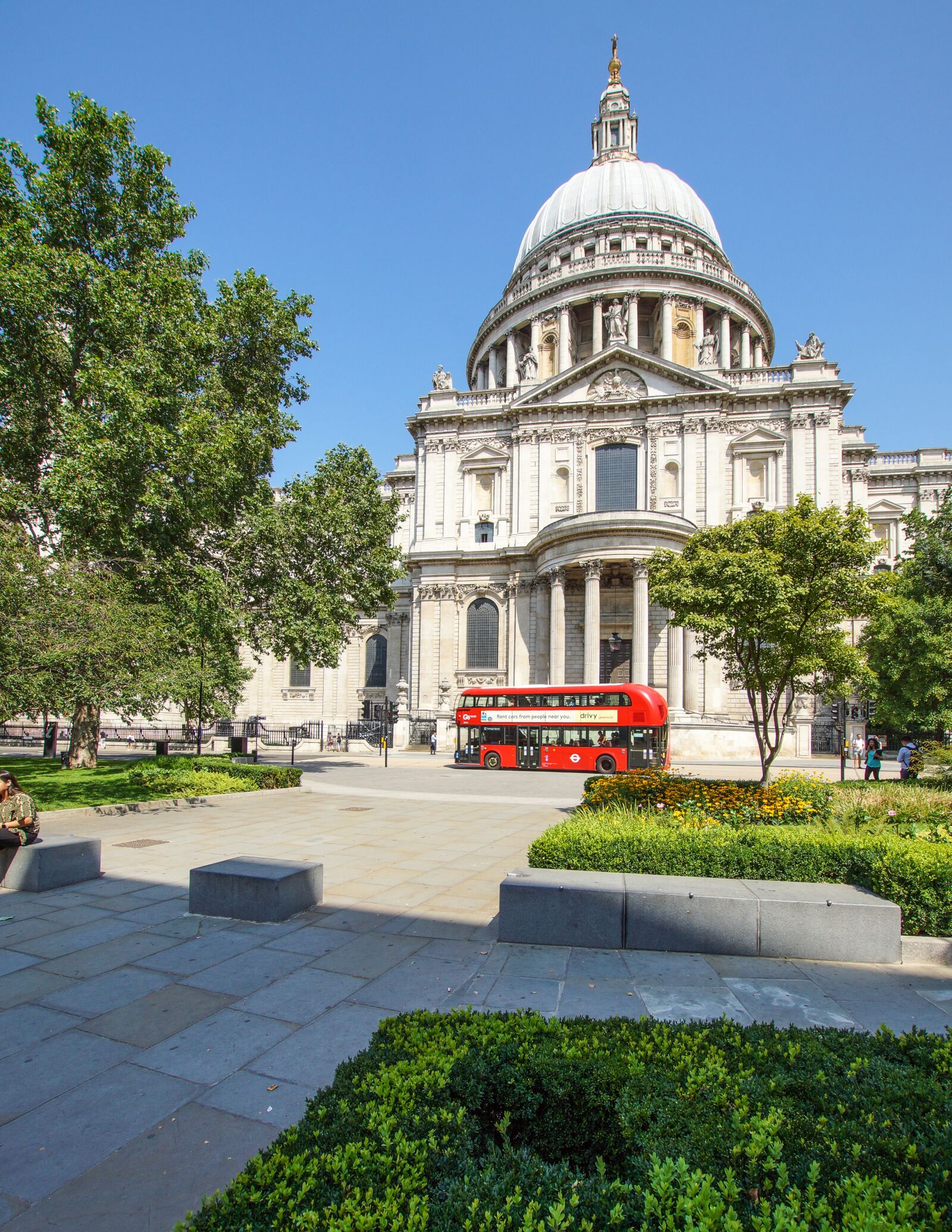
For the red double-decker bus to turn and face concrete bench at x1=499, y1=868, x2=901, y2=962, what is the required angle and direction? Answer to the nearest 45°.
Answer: approximately 90° to its left

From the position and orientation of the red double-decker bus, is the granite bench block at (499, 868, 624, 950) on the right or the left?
on its left

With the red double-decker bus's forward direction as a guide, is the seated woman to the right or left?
on its left

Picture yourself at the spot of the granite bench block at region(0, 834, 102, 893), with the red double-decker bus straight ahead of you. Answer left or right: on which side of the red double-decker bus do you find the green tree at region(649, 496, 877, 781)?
right

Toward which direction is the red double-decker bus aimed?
to the viewer's left
